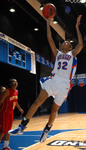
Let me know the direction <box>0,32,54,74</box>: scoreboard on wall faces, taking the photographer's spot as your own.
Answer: facing the viewer and to the right of the viewer

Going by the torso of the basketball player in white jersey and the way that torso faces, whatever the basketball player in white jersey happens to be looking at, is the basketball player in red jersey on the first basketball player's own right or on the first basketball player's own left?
on the first basketball player's own right

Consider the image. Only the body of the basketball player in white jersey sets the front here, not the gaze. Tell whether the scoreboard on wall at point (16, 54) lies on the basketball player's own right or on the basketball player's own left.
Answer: on the basketball player's own right

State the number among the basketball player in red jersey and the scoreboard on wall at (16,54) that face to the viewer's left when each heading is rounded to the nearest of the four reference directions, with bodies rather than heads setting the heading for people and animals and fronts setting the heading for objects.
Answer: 0

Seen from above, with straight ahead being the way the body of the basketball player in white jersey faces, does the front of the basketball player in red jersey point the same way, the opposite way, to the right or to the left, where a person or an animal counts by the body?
to the left

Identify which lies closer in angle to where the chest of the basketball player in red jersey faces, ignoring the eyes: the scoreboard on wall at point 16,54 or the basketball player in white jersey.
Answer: the basketball player in white jersey

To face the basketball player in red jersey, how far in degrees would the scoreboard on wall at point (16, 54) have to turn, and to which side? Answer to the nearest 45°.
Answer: approximately 45° to its right

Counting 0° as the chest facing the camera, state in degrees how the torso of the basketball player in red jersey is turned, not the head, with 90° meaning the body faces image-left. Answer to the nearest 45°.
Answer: approximately 315°
